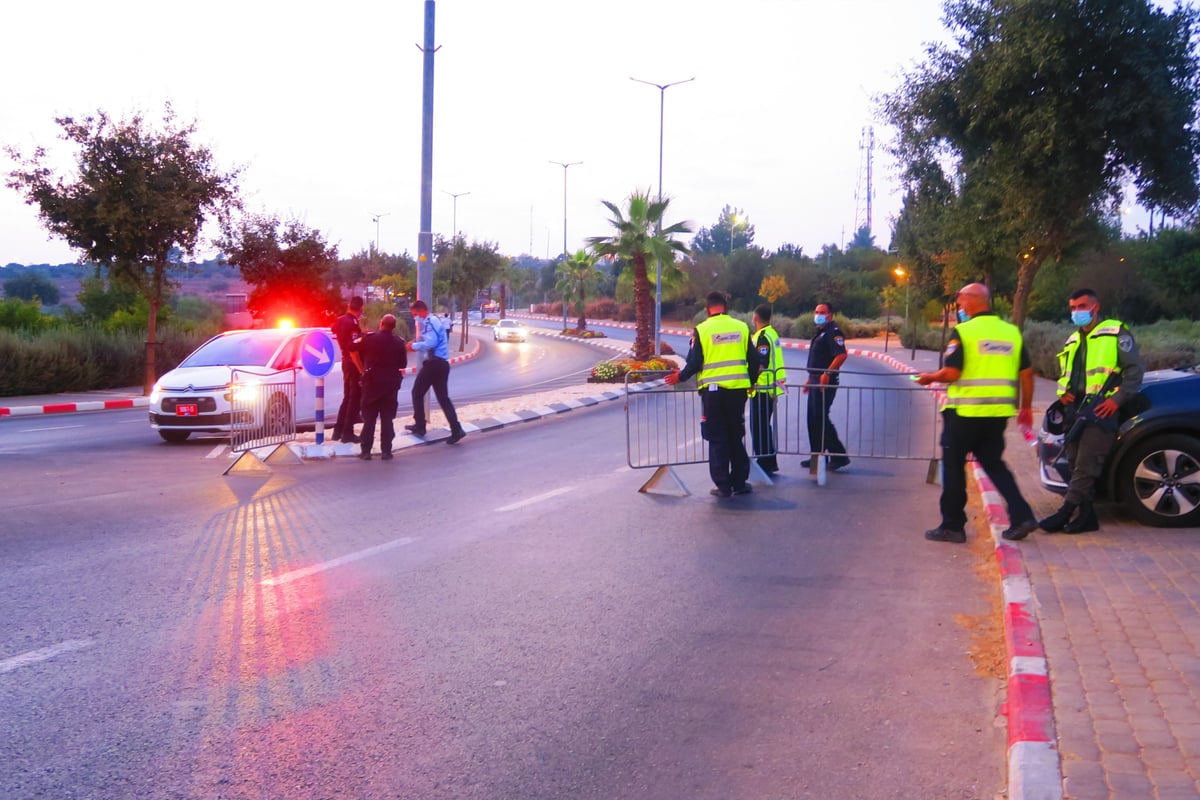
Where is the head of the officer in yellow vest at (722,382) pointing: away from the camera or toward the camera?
away from the camera

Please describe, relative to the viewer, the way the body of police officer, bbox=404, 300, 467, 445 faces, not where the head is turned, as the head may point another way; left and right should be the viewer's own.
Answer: facing to the left of the viewer

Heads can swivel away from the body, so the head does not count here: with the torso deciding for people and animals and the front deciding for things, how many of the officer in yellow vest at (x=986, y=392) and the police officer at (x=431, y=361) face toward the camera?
0

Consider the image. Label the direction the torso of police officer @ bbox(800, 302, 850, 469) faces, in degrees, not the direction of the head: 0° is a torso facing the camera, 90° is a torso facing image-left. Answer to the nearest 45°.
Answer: approximately 45°

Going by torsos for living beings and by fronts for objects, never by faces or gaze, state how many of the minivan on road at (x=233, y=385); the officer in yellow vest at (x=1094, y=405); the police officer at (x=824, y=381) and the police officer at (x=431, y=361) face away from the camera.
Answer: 0

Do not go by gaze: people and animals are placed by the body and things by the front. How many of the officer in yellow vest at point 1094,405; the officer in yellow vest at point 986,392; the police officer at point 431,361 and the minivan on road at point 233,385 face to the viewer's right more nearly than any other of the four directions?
0

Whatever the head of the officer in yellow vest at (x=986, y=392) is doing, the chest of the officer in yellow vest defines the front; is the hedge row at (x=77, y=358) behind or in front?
in front

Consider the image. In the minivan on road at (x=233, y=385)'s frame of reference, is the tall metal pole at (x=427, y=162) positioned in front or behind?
behind
